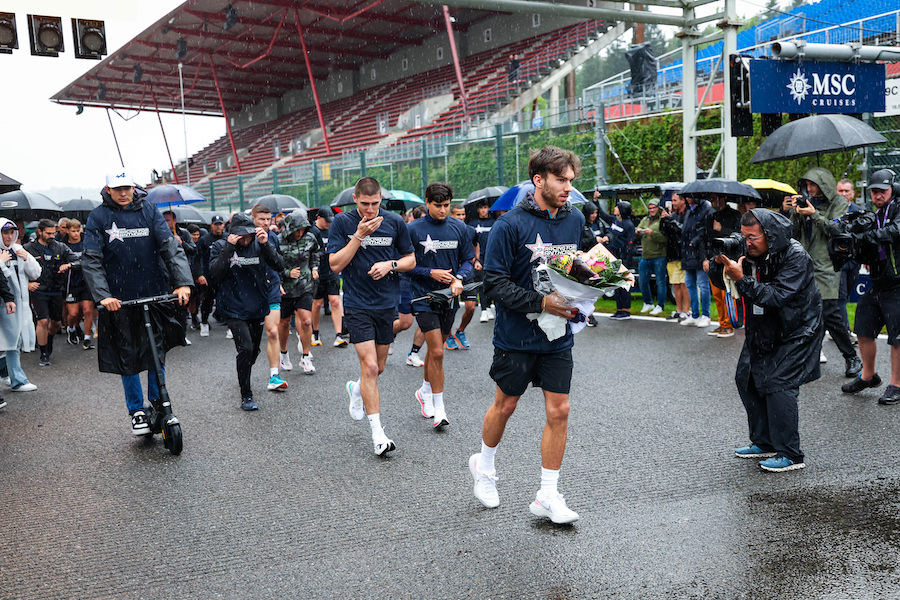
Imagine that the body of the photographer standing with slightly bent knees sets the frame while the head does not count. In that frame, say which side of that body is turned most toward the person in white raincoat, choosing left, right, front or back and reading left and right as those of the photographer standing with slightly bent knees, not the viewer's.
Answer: front

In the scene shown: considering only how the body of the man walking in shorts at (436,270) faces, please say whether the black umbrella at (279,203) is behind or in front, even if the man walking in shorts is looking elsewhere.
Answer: behind

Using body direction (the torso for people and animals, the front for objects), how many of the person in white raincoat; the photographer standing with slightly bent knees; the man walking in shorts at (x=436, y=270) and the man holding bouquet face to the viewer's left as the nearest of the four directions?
1

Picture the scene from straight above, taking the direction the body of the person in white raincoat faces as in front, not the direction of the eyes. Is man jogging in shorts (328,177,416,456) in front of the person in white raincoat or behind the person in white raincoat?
in front

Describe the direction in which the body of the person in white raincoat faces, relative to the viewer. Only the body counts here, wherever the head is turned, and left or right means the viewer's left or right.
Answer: facing the viewer and to the right of the viewer

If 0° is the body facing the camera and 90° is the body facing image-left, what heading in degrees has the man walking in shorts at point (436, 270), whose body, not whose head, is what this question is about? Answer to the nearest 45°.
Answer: approximately 0°

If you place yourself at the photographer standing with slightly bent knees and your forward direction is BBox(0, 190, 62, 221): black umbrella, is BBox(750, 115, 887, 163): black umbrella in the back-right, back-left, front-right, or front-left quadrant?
front-right

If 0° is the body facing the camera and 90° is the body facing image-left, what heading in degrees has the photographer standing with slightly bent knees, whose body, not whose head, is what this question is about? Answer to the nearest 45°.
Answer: approximately 90°

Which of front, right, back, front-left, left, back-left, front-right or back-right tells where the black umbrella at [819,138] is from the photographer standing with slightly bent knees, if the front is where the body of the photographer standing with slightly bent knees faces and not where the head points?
right

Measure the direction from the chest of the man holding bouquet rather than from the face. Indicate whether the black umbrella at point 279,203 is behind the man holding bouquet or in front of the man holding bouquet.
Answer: behind

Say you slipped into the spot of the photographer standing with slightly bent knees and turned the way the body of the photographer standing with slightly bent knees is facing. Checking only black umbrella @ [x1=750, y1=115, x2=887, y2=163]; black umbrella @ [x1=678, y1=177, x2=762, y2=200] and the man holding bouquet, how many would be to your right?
2

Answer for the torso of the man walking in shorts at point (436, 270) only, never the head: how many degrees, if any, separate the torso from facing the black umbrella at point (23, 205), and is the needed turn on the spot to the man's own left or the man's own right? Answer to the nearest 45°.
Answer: approximately 135° to the man's own right

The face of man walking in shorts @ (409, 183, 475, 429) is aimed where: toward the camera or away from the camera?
toward the camera
